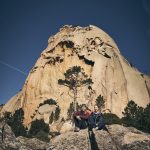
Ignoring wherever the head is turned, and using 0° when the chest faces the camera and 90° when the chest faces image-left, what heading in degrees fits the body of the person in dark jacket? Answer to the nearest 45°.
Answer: approximately 0°
